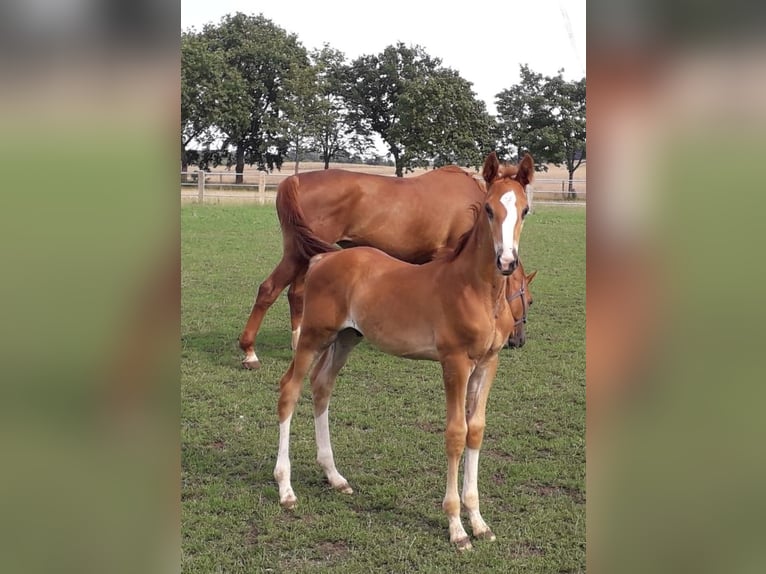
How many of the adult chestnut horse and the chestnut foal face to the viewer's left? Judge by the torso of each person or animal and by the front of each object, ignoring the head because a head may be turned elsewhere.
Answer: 0

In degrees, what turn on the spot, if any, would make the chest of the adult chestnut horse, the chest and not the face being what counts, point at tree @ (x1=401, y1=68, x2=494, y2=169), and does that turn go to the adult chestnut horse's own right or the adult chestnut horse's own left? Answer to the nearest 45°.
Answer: approximately 90° to the adult chestnut horse's own left

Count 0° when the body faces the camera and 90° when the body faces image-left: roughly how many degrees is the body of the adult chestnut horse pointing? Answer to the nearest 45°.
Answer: approximately 270°

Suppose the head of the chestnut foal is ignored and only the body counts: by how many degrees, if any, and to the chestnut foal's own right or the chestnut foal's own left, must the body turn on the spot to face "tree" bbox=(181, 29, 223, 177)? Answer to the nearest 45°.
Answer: approximately 135° to the chestnut foal's own left

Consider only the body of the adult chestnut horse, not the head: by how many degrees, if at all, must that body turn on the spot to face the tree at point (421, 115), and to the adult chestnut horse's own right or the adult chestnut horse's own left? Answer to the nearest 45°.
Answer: approximately 90° to the adult chestnut horse's own left

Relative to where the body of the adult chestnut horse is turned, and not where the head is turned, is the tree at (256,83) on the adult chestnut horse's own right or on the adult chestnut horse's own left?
on the adult chestnut horse's own left

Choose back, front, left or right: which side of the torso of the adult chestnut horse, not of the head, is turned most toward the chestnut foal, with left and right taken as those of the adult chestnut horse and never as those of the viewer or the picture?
right

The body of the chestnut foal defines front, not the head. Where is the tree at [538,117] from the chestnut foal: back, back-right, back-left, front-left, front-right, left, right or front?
back-left

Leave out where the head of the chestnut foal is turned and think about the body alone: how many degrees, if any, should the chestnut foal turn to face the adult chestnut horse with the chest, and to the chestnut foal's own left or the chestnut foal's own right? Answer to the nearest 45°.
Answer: approximately 135° to the chestnut foal's own left

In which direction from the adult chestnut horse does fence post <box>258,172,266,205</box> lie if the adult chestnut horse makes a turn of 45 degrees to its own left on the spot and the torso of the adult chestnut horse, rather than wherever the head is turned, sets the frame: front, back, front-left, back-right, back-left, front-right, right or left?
front-left

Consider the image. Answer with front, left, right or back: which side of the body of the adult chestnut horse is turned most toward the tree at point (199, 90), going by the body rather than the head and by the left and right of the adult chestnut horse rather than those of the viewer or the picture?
left

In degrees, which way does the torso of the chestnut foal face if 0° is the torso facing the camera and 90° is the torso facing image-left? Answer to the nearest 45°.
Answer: approximately 315°
